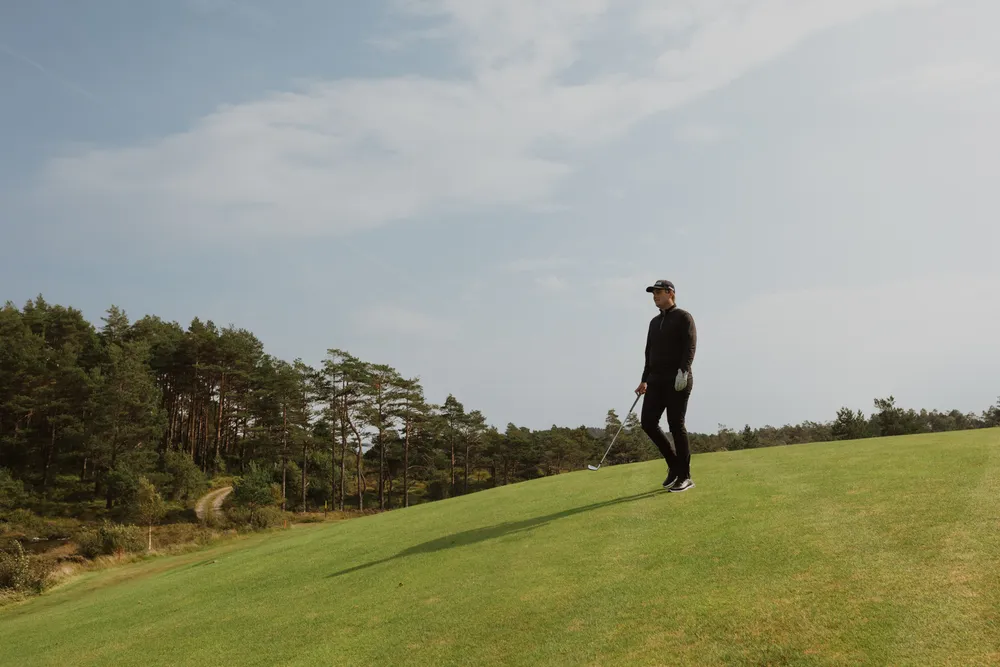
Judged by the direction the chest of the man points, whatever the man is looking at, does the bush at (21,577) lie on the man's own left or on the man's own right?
on the man's own right

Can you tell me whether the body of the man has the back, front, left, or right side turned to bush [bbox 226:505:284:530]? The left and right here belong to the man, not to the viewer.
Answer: right

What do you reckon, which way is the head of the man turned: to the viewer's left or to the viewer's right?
to the viewer's left

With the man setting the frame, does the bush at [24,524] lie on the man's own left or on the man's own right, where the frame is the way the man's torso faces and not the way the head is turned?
on the man's own right

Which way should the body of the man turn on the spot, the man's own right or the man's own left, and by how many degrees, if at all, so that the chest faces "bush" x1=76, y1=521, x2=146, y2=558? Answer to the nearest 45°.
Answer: approximately 90° to the man's own right

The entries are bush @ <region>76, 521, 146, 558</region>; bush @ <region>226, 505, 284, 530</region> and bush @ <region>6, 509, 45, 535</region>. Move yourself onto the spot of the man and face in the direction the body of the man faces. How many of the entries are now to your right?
3

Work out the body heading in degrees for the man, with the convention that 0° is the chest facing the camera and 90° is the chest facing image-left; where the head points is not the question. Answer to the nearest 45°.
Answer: approximately 45°
